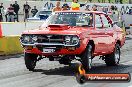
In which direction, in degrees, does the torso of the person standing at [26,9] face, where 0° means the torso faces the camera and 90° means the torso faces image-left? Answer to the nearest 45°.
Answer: approximately 0°

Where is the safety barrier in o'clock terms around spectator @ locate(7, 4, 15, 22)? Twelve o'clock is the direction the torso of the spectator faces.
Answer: The safety barrier is roughly at 12 o'clock from the spectator.

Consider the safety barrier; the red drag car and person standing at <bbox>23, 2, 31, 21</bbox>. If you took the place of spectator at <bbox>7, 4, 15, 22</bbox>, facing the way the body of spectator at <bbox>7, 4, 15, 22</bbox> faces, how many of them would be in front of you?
2

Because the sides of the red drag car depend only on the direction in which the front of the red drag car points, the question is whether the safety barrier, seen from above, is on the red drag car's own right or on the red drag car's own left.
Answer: on the red drag car's own right

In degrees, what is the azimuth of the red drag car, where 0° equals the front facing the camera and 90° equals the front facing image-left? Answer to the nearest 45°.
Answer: approximately 45°

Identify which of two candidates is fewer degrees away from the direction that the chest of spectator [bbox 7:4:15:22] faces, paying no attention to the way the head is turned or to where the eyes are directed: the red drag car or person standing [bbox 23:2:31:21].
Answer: the red drag car

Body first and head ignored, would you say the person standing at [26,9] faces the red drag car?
yes

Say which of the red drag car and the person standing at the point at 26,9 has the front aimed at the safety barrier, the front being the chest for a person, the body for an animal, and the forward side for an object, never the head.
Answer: the person standing

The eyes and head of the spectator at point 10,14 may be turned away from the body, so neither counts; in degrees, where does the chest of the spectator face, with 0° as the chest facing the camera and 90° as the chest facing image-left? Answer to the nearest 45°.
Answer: approximately 0°

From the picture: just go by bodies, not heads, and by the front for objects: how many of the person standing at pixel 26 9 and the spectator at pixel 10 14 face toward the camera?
2

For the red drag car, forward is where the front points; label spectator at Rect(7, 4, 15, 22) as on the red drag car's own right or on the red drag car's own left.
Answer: on the red drag car's own right

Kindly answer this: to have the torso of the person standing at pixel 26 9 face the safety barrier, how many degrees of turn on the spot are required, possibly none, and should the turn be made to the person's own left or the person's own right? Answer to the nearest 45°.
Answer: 0° — they already face it
